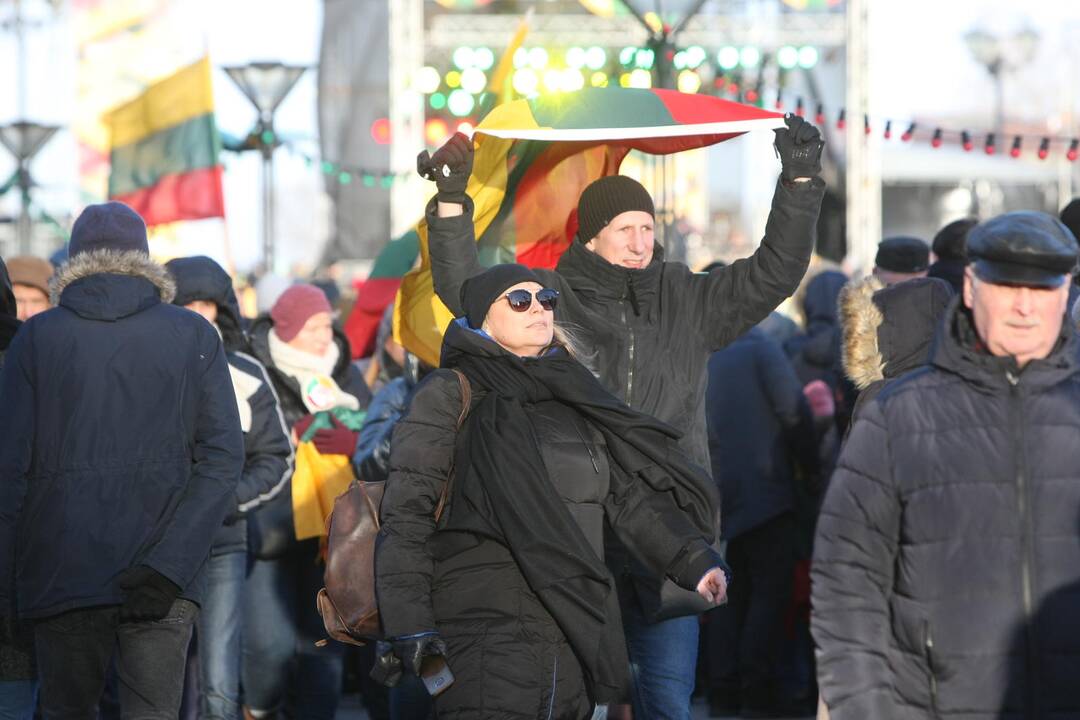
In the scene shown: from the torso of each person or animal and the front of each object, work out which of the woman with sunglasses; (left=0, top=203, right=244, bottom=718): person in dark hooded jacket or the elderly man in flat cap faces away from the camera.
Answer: the person in dark hooded jacket

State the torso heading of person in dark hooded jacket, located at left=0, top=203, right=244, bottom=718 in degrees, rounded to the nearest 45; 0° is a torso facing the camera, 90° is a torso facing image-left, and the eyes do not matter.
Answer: approximately 180°

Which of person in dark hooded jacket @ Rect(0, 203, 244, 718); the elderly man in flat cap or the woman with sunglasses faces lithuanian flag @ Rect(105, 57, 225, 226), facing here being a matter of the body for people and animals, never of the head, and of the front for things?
the person in dark hooded jacket

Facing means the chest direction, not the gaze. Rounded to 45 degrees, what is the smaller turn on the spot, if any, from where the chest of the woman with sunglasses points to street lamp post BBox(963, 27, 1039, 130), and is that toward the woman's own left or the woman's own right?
approximately 135° to the woman's own left

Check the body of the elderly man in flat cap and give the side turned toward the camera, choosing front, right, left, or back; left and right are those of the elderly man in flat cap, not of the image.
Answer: front

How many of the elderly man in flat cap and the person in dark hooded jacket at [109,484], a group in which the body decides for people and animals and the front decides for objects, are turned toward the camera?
1

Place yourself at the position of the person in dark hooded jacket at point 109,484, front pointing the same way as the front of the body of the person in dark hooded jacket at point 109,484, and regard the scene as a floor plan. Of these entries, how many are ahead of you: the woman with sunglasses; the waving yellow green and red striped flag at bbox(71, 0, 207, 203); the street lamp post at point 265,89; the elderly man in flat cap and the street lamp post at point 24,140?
3

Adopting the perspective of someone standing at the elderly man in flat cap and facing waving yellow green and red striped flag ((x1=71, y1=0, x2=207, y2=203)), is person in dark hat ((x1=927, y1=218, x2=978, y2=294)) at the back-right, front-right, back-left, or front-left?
front-right

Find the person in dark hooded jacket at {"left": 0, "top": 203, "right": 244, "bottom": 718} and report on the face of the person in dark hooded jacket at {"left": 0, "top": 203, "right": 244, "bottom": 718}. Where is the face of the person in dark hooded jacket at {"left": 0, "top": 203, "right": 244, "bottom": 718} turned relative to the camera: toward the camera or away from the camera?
away from the camera

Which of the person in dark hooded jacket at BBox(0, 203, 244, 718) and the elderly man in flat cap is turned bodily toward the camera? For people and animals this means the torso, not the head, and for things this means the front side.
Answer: the elderly man in flat cap

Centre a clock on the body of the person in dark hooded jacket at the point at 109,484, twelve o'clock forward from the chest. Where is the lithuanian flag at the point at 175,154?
The lithuanian flag is roughly at 12 o'clock from the person in dark hooded jacket.

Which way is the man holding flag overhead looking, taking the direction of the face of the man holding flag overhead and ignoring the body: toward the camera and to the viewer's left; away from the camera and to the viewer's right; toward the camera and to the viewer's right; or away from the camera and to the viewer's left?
toward the camera and to the viewer's right

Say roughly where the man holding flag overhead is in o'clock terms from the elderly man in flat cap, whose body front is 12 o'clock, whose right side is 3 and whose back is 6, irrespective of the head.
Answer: The man holding flag overhead is roughly at 5 o'clock from the elderly man in flat cap.

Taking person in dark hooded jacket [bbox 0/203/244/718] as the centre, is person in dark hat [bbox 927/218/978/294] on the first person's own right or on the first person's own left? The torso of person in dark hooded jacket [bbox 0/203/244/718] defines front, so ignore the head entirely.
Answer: on the first person's own right

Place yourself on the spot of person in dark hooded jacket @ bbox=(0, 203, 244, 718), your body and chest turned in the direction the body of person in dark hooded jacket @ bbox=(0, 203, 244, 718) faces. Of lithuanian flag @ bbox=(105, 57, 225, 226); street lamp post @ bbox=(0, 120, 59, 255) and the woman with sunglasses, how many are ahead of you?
2

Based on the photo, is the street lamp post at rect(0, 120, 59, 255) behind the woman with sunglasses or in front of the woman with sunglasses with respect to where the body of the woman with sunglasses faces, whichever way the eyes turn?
behind
